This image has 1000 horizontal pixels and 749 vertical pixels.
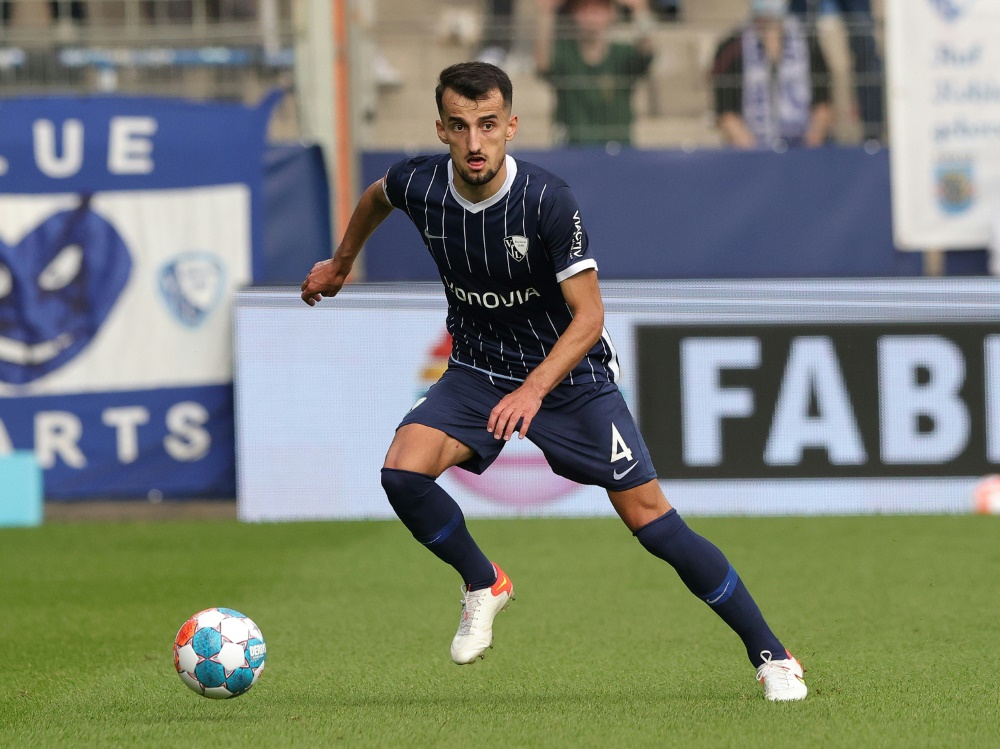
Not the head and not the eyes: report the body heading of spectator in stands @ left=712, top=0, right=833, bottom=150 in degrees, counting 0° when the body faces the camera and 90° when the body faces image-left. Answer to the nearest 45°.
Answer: approximately 0°

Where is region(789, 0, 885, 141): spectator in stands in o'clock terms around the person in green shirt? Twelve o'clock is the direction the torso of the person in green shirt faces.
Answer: The spectator in stands is roughly at 9 o'clock from the person in green shirt.

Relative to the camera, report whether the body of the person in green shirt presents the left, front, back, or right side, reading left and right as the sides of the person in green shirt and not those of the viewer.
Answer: front

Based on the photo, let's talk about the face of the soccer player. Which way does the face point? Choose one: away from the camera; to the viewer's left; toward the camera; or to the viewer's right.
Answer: toward the camera

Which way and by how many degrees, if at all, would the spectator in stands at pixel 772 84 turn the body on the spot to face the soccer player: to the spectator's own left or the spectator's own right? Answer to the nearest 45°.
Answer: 0° — they already face them

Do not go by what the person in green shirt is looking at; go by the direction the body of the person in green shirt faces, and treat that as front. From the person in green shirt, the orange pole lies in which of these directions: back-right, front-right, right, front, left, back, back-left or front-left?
right

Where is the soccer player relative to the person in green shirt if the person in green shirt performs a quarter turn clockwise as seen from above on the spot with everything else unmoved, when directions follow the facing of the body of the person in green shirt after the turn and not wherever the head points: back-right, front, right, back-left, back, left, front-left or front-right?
left

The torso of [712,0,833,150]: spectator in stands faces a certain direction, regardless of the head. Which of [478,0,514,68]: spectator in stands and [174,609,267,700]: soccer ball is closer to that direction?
the soccer ball

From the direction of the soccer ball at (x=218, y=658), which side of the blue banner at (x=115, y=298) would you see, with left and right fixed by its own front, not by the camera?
front

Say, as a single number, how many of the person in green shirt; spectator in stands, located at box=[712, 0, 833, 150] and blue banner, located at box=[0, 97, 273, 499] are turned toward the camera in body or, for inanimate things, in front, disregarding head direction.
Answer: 3

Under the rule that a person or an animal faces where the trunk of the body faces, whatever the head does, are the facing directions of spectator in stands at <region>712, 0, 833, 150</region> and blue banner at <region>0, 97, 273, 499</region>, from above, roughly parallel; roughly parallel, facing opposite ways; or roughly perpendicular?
roughly parallel

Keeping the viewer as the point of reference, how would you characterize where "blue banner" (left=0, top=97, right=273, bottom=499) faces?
facing the viewer

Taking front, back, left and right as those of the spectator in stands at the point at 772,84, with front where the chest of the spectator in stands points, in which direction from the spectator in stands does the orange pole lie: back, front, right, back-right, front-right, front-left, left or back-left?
right
